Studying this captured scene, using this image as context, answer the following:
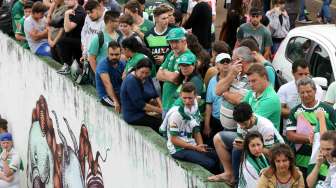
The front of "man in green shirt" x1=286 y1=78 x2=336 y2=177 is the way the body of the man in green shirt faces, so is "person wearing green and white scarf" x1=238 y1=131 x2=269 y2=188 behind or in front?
in front

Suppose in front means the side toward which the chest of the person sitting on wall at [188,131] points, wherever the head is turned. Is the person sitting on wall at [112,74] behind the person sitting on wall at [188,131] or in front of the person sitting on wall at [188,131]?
behind

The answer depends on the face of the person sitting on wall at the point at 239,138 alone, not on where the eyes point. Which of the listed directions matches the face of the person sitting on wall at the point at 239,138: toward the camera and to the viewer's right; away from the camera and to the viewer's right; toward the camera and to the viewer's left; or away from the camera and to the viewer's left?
toward the camera and to the viewer's left

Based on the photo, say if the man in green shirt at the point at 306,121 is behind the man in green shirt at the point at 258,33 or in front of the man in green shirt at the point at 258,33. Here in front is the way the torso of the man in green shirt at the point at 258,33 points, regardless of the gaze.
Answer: in front

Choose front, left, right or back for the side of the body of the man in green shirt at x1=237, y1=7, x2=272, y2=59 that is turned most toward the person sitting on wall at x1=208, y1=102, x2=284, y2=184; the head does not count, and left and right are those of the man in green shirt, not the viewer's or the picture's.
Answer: front

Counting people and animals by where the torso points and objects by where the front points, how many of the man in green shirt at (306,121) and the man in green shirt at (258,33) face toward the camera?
2

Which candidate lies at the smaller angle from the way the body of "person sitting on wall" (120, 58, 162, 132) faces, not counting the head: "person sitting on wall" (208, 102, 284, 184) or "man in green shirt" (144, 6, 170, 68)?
the person sitting on wall
